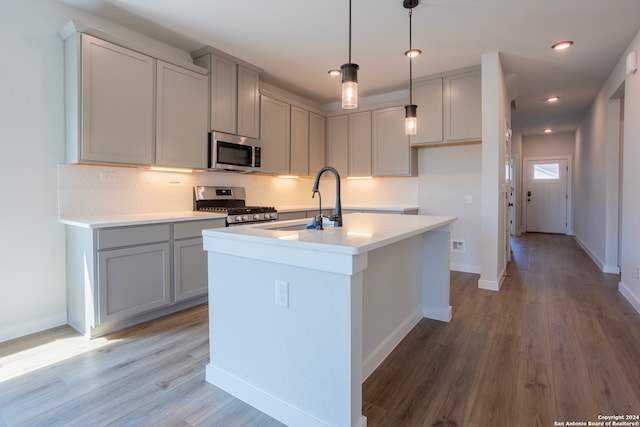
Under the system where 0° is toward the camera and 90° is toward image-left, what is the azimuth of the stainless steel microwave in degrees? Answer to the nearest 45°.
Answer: approximately 315°

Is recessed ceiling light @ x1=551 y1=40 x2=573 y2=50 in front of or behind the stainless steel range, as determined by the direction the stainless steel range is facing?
in front

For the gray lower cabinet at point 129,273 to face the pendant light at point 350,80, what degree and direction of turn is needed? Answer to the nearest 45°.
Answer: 0° — it already faces it

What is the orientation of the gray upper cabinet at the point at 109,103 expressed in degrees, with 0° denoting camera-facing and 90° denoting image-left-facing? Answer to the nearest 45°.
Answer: approximately 315°

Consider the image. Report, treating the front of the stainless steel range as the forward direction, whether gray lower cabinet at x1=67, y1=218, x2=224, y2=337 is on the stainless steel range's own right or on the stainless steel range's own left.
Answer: on the stainless steel range's own right

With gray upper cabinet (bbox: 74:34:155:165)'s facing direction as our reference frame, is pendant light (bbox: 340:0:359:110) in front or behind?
in front

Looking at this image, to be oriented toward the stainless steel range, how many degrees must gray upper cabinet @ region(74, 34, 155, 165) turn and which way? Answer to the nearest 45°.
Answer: approximately 90° to its left
